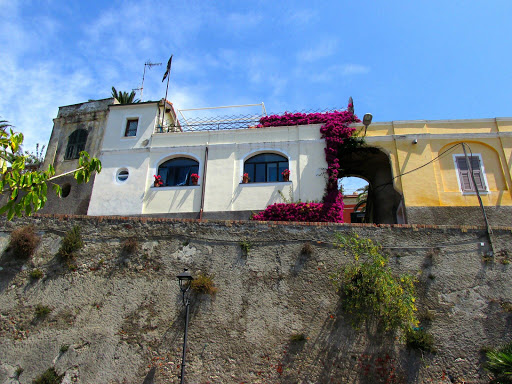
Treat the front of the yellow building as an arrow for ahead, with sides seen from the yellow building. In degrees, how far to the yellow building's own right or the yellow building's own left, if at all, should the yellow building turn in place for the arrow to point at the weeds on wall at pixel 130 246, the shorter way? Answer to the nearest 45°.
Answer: approximately 45° to the yellow building's own right

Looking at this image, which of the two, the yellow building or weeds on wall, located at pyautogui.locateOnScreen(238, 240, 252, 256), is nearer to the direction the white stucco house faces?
the weeds on wall

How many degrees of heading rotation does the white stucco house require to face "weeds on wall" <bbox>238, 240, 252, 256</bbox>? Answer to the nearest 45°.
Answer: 0° — it already faces it

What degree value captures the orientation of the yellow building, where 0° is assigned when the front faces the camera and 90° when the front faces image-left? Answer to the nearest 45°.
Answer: approximately 0°

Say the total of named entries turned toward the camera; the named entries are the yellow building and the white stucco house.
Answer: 2

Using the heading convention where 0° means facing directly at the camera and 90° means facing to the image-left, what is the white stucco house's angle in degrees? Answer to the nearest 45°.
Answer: approximately 0°
